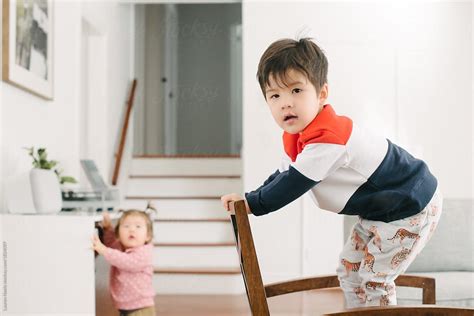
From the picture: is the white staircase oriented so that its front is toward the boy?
yes

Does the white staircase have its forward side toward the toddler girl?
yes

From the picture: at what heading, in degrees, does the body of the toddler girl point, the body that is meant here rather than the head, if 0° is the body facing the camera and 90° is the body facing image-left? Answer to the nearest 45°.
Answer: approximately 45°

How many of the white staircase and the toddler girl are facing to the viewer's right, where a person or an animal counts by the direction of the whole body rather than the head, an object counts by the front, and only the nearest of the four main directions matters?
0

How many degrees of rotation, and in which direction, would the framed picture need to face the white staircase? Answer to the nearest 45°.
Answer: approximately 90° to its left

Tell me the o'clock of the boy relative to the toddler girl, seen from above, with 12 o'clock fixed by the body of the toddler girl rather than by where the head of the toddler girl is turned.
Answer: The boy is roughly at 10 o'clock from the toddler girl.

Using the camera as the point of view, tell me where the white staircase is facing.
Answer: facing the viewer

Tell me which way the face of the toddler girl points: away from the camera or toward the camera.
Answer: toward the camera
